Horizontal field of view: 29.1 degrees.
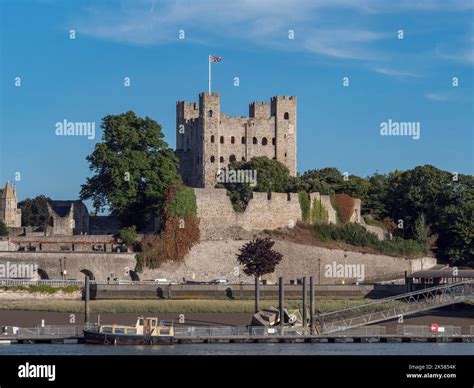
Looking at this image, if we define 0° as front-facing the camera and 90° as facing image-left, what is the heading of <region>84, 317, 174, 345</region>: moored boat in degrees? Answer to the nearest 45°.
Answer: approximately 90°
